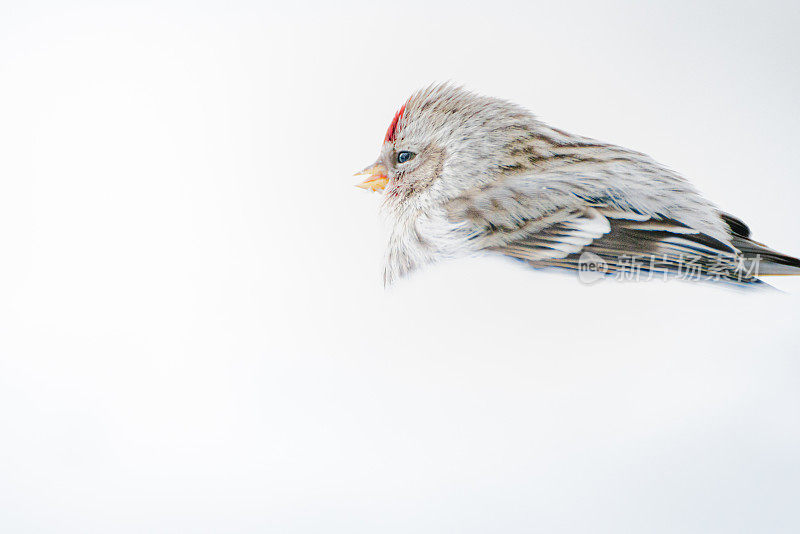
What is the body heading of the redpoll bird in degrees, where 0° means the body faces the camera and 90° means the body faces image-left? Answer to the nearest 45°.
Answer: approximately 90°
